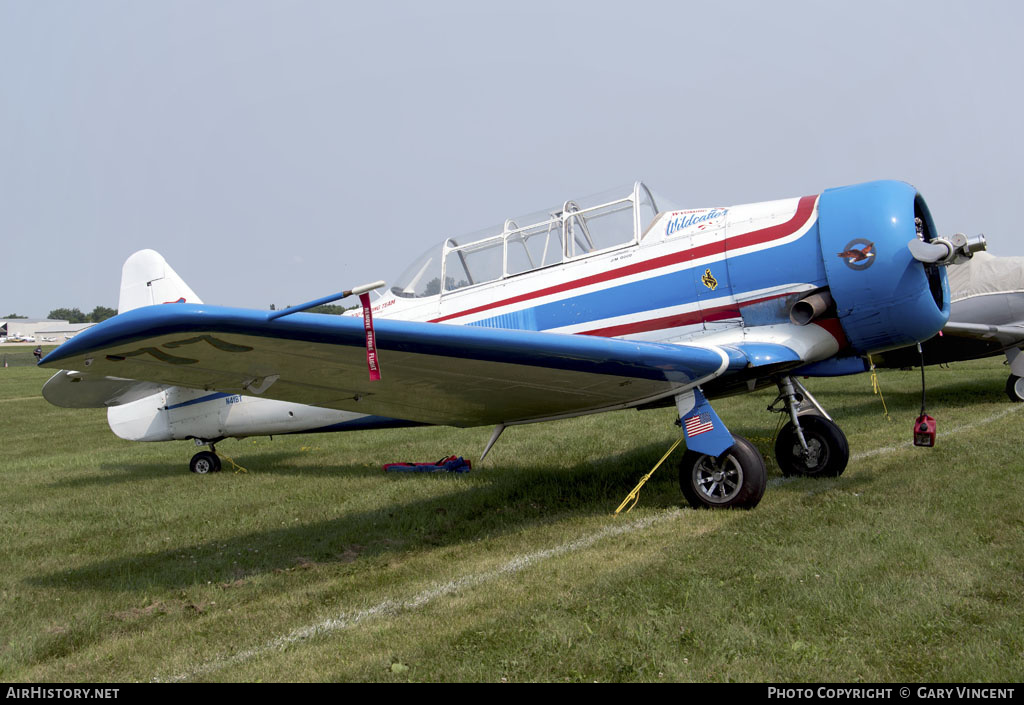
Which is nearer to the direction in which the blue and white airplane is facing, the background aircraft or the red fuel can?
the red fuel can

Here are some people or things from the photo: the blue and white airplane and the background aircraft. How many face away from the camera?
0

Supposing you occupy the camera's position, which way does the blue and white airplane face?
facing the viewer and to the right of the viewer

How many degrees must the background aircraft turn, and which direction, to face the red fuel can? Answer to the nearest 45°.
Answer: approximately 45° to its right

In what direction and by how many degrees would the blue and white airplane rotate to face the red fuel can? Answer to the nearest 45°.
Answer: approximately 45° to its left
